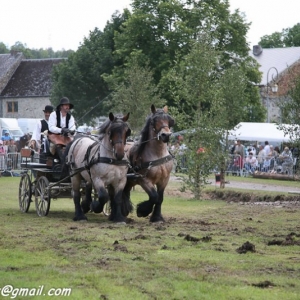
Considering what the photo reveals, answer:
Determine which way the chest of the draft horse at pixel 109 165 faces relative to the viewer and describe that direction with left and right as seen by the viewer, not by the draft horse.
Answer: facing the viewer and to the right of the viewer

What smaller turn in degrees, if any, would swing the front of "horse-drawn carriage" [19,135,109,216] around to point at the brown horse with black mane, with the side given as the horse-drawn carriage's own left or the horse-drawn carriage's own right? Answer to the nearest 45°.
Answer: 0° — it already faces it

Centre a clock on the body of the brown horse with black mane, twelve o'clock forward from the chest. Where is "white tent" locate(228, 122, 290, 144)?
The white tent is roughly at 8 o'clock from the brown horse with black mane.

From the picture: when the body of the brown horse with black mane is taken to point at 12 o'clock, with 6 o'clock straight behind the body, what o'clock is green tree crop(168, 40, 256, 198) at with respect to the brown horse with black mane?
The green tree is roughly at 8 o'clock from the brown horse with black mane.

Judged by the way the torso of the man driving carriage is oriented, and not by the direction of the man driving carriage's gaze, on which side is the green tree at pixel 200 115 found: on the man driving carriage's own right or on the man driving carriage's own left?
on the man driving carriage's own left

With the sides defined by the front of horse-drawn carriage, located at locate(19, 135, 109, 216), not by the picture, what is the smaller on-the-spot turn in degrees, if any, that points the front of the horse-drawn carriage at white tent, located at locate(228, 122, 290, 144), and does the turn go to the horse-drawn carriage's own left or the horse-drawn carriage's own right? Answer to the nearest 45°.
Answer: approximately 90° to the horse-drawn carriage's own left

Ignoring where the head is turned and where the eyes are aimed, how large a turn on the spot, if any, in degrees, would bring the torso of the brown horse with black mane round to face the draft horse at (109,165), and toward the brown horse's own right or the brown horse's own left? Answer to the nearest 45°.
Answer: approximately 90° to the brown horse's own right
